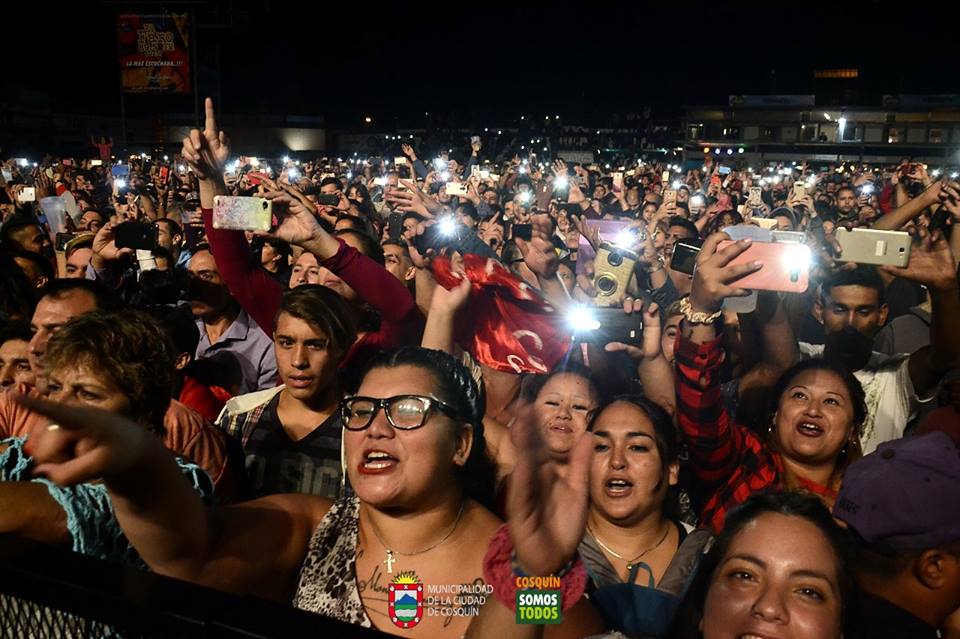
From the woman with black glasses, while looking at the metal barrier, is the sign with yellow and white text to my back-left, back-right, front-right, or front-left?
back-right

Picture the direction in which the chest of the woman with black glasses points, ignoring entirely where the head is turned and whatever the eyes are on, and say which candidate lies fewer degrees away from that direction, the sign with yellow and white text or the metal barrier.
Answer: the metal barrier

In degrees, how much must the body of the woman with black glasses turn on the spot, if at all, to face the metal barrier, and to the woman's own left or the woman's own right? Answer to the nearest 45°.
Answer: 0° — they already face it

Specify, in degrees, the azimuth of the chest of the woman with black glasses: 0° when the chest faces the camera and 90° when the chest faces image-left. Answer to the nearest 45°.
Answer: approximately 45°

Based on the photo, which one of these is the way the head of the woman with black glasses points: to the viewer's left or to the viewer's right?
to the viewer's left

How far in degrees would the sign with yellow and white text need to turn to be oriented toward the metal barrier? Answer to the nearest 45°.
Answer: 0° — it already faces it

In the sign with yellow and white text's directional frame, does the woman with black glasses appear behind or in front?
in front

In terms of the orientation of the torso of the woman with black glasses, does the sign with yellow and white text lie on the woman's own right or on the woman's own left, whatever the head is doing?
on the woman's own right

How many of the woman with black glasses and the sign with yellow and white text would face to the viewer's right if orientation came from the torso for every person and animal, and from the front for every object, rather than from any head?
0
